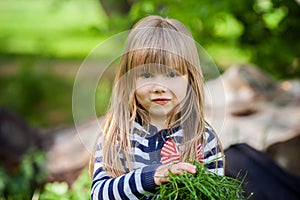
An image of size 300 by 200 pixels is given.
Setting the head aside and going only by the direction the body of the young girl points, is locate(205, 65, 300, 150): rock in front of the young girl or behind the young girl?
behind

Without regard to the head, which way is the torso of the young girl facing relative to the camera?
toward the camera
